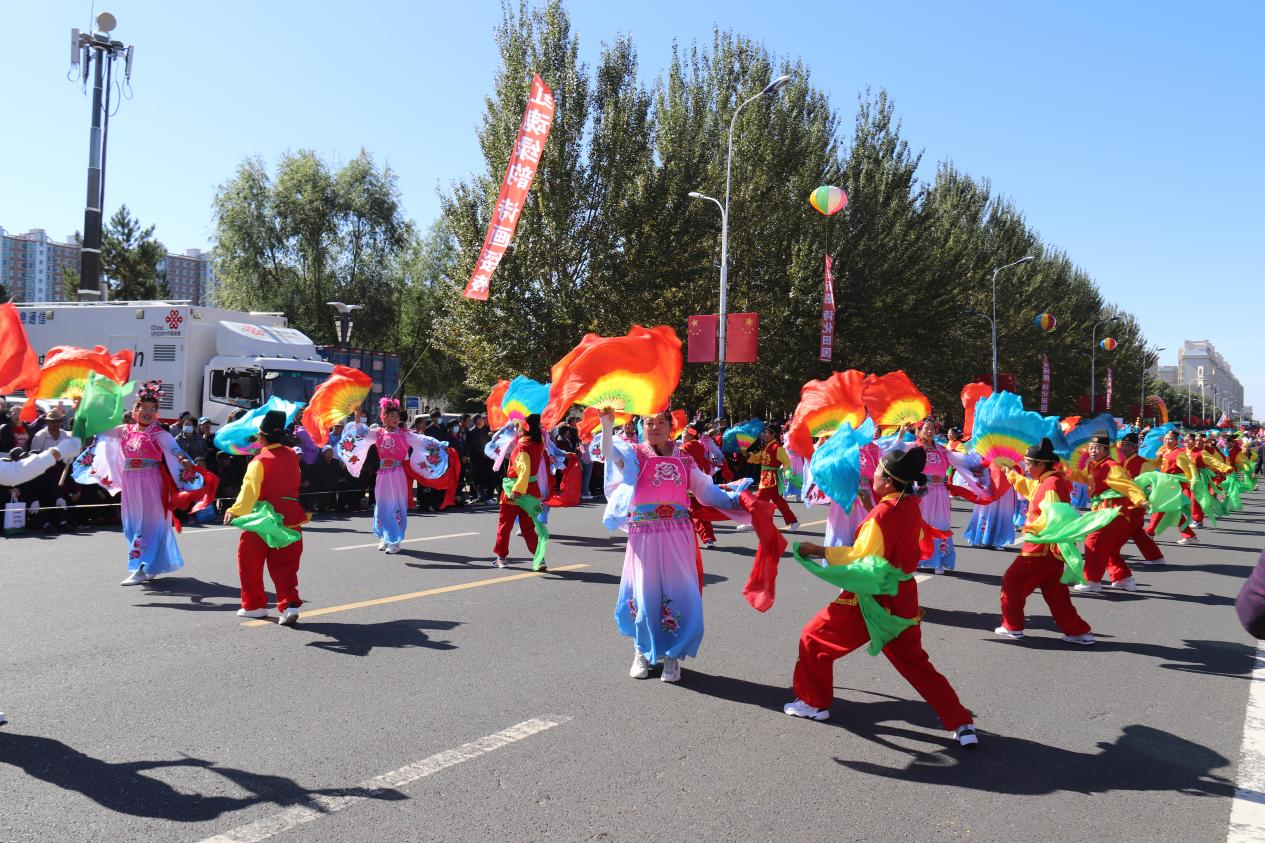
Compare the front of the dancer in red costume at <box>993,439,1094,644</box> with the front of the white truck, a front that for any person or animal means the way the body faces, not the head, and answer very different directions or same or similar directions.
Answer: very different directions

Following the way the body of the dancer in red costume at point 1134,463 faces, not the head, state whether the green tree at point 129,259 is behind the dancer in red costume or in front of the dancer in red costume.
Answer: in front

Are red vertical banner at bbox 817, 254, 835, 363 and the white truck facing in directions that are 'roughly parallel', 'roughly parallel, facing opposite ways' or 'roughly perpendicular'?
roughly perpendicular

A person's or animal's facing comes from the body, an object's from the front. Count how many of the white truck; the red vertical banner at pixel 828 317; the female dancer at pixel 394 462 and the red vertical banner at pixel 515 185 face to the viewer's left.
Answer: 0

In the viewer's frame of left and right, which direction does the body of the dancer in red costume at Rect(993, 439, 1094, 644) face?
facing to the left of the viewer

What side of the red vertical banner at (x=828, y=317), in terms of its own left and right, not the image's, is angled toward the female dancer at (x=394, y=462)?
front

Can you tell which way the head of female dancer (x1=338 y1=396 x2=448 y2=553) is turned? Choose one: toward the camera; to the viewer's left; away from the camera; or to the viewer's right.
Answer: toward the camera

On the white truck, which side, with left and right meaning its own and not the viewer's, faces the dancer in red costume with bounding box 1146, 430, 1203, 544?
front

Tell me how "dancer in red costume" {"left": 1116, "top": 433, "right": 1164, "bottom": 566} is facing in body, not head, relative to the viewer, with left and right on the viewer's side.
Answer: facing to the left of the viewer

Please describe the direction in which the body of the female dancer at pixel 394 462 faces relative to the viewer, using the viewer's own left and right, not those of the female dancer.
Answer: facing the viewer

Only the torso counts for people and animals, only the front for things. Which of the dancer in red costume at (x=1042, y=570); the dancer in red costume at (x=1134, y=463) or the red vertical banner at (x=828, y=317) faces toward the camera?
the red vertical banner

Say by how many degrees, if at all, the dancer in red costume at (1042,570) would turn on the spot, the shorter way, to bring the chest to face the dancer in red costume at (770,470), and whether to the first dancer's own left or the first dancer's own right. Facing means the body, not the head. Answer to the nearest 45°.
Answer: approximately 45° to the first dancer's own right

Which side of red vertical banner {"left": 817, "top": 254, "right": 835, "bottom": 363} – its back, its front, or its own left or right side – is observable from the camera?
front

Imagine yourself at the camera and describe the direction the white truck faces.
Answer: facing the viewer and to the right of the viewer

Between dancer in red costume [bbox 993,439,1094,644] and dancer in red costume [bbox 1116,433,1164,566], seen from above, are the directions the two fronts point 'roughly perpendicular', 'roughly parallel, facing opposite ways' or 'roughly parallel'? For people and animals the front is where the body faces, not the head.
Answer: roughly parallel
